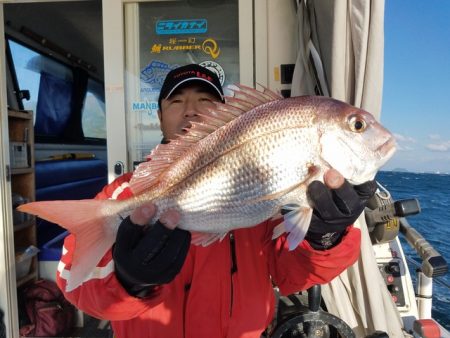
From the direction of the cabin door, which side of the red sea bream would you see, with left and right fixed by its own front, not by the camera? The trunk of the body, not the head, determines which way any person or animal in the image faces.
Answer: left

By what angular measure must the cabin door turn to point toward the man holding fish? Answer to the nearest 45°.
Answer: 0° — it already faces them

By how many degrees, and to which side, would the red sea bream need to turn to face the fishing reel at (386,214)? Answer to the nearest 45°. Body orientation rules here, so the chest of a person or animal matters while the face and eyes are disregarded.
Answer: approximately 45° to its left

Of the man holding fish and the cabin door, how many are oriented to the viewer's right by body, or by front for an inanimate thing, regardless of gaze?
0

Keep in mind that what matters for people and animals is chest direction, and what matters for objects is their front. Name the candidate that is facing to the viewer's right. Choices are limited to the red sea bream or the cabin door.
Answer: the red sea bream

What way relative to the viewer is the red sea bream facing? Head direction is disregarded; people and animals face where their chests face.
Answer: to the viewer's right

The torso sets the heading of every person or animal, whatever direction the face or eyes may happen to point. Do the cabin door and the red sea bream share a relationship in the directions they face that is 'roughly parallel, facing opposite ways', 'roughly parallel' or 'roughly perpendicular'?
roughly perpendicular

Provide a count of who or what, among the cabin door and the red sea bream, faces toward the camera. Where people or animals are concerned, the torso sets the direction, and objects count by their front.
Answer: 1
